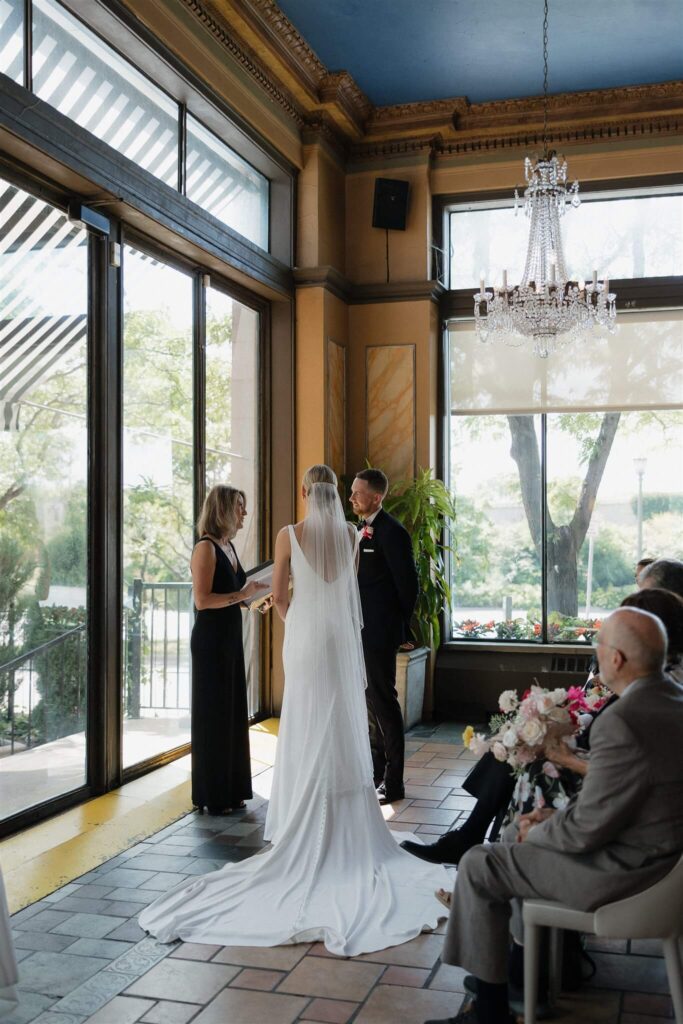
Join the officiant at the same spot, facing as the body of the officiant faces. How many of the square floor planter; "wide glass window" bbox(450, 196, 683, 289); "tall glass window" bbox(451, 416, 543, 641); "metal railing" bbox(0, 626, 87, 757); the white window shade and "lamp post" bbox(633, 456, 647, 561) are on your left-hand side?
5

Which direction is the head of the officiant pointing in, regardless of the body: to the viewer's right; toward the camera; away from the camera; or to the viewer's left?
to the viewer's right

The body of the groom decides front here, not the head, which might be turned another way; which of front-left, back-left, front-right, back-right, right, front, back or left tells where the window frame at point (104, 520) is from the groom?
front-right

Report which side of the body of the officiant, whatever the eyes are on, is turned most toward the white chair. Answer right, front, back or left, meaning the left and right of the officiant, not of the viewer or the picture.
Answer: front

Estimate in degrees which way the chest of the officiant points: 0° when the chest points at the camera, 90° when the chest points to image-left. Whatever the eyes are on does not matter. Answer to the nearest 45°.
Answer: approximately 315°

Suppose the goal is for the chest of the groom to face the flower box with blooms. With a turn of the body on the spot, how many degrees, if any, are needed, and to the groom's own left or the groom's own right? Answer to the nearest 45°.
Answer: approximately 180°

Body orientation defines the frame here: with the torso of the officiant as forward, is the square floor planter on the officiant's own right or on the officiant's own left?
on the officiant's own left

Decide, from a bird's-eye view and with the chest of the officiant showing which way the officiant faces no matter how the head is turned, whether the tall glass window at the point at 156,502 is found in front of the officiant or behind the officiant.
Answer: behind

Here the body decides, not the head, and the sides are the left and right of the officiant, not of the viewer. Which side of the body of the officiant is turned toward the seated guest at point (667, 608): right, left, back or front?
front

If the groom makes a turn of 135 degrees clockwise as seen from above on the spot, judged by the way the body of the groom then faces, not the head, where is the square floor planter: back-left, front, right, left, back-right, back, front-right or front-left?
front

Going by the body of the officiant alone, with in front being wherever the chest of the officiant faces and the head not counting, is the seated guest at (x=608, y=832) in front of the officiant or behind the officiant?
in front

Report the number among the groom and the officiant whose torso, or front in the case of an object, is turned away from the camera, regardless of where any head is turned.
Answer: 0

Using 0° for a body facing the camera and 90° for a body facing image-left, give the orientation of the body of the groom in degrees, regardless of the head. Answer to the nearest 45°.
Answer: approximately 45°

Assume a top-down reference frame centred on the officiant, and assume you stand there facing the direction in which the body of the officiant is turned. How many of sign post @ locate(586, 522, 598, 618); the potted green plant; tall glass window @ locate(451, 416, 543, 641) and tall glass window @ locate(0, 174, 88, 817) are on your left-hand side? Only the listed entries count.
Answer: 3

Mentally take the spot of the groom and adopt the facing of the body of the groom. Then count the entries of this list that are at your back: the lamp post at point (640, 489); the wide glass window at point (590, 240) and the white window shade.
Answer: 3
